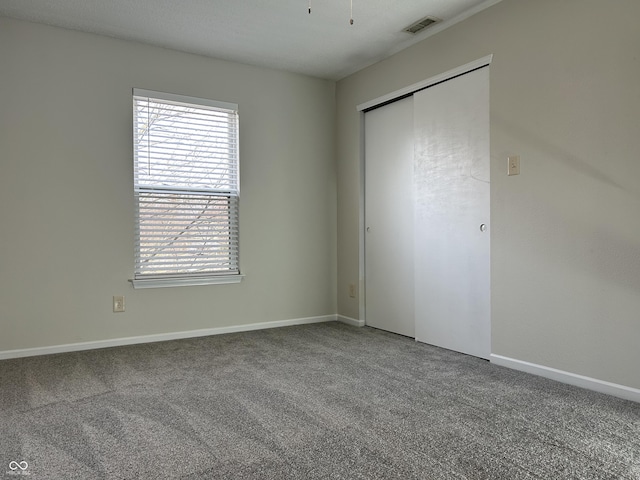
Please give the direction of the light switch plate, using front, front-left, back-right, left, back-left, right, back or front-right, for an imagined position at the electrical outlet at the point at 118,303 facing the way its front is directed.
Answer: front-left

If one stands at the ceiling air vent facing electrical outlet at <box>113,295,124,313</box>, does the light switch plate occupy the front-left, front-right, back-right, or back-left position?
back-left

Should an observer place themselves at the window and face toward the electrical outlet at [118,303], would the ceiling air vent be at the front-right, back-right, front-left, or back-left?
back-left

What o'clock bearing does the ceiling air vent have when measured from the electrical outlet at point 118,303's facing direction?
The ceiling air vent is roughly at 10 o'clock from the electrical outlet.

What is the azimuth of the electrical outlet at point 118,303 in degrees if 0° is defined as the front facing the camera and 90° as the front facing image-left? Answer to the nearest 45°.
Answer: approximately 0°

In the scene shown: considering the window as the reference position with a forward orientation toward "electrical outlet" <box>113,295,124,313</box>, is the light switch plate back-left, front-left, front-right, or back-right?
back-left
